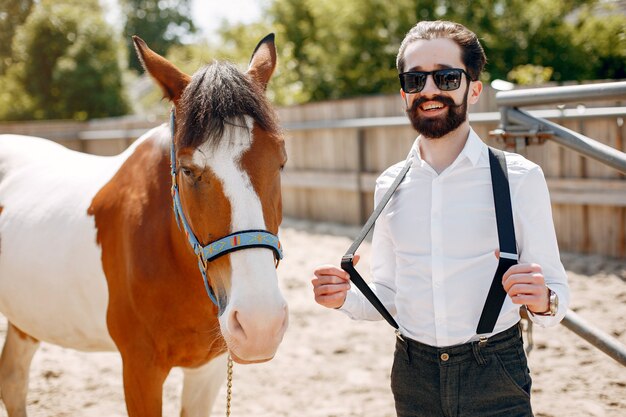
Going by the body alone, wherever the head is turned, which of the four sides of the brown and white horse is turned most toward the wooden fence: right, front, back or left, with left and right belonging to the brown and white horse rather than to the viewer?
left

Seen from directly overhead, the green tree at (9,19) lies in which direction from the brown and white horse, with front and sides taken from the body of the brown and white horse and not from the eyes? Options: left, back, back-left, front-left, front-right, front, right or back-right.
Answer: back-left

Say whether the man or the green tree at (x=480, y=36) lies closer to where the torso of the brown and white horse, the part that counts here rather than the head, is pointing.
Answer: the man

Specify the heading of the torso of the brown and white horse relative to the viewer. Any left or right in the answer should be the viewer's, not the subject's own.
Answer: facing the viewer and to the right of the viewer

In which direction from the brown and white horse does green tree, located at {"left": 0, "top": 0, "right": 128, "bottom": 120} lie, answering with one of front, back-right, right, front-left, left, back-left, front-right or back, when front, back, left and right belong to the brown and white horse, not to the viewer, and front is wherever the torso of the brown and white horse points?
back-left

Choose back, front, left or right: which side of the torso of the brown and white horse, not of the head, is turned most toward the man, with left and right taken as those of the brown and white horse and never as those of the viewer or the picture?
front

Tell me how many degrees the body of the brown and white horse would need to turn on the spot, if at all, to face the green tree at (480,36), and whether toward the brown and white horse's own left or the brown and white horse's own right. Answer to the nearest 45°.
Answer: approximately 90° to the brown and white horse's own left

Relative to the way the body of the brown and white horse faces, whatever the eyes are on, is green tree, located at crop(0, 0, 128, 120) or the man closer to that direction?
the man

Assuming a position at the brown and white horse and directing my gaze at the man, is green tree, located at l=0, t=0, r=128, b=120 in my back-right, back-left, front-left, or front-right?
back-left
